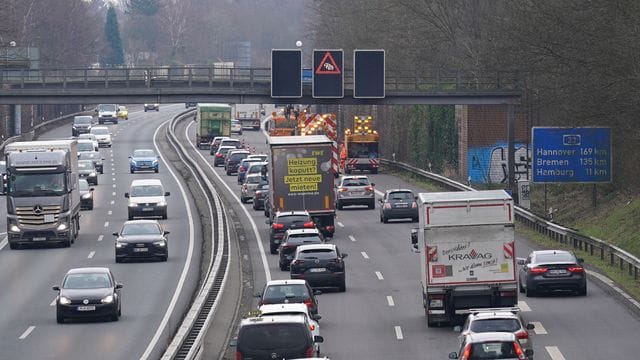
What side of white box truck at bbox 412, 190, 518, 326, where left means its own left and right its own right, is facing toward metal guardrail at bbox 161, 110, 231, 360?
left

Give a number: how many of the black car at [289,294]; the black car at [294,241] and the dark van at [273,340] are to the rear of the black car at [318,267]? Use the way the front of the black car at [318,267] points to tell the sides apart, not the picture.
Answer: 2

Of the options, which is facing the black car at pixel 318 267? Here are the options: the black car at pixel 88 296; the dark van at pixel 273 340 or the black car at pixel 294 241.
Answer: the dark van

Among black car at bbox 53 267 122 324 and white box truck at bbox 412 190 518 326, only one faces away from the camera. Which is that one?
the white box truck

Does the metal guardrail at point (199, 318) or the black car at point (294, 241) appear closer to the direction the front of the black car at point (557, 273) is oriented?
the black car

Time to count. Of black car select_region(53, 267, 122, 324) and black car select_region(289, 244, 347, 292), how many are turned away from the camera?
1

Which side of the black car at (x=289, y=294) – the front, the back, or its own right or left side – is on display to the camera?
back

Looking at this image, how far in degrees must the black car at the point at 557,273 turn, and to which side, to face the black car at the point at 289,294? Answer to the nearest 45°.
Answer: approximately 135° to its left

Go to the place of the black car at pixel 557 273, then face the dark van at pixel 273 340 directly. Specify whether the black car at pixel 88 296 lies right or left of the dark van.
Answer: right

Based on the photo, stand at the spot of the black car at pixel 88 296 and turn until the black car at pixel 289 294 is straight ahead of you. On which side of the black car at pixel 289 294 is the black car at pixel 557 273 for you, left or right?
left

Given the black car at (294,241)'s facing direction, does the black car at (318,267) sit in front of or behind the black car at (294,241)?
behind

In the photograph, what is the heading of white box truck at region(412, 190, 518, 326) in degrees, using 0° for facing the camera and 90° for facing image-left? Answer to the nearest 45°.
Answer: approximately 180°

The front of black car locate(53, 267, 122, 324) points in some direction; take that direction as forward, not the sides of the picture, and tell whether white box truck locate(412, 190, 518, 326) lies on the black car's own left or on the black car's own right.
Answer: on the black car's own left

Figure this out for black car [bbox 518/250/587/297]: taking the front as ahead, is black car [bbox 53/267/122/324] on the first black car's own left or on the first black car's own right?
on the first black car's own left

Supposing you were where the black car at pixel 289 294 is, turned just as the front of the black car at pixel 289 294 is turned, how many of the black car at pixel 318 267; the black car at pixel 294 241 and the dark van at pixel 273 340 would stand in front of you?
2
